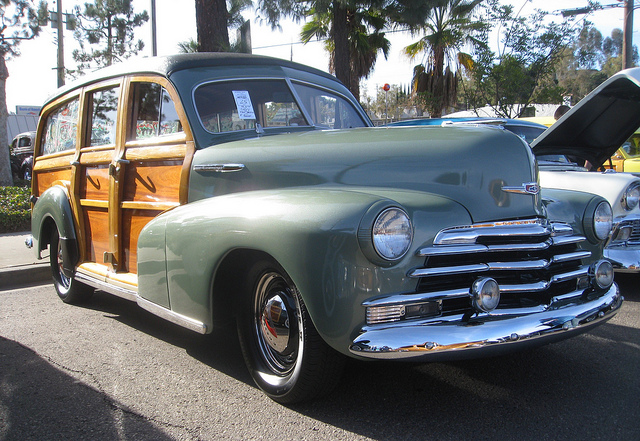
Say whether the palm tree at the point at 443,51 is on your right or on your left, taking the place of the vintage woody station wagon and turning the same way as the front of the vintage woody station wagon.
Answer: on your left

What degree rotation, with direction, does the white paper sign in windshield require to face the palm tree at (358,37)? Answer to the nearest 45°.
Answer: approximately 135° to its left

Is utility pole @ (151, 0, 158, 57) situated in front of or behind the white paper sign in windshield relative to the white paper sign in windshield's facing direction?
behind

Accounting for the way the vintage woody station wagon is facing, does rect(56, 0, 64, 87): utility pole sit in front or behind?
behind

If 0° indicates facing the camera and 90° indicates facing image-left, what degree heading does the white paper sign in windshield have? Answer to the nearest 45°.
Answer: approximately 315°

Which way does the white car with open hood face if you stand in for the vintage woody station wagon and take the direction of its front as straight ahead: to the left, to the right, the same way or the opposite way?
the same way

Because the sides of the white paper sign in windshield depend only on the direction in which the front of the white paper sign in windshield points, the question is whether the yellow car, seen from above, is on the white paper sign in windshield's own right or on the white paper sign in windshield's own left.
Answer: on the white paper sign in windshield's own left

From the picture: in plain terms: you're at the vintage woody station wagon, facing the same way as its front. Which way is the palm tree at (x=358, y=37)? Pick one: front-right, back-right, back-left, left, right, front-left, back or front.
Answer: back-left

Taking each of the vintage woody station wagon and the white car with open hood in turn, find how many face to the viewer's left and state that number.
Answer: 0

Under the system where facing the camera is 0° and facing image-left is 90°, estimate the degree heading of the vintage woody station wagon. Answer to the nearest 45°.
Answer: approximately 315°

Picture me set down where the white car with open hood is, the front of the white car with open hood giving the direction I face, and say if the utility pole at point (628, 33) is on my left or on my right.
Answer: on my left

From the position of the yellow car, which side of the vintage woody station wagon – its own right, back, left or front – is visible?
left
